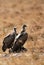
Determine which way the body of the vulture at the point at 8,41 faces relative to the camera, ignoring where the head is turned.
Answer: to the viewer's right
